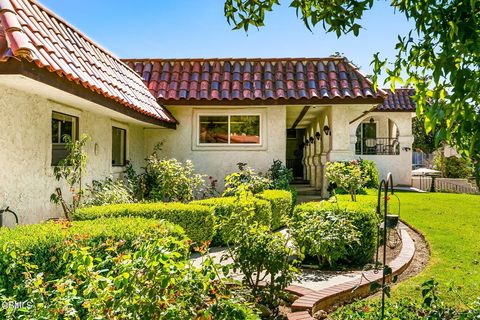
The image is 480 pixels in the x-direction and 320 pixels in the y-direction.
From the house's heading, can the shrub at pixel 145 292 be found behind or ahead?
ahead

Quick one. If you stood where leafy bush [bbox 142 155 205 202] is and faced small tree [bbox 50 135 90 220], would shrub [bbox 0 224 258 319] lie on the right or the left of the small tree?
left

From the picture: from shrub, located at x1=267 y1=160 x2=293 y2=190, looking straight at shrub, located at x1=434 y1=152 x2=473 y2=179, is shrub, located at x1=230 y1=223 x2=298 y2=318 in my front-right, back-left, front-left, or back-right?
back-right

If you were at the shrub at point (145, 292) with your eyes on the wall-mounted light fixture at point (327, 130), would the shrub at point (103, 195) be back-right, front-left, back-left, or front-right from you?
front-left

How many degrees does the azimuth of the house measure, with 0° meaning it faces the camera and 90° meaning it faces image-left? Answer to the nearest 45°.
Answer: approximately 0°

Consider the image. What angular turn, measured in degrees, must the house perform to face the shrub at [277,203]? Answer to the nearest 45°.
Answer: approximately 45° to its left

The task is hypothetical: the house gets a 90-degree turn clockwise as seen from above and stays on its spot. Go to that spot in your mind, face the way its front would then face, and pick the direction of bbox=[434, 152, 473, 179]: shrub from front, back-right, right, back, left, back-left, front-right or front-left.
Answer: back-right

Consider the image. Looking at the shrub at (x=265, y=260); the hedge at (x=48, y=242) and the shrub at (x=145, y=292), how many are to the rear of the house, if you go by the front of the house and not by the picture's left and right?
0

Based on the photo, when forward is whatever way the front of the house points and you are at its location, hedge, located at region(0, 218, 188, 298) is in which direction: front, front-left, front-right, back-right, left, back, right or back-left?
front

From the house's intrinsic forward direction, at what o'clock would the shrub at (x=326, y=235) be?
The shrub is roughly at 11 o'clock from the house.
